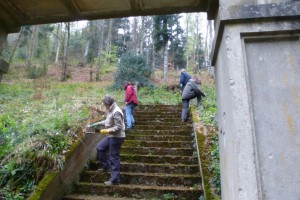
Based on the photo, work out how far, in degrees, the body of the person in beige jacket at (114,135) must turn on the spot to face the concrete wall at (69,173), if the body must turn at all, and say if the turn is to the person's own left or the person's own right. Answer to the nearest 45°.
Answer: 0° — they already face it

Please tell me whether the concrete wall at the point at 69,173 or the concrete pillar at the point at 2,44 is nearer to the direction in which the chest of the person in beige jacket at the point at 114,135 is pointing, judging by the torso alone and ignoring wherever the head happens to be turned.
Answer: the concrete wall

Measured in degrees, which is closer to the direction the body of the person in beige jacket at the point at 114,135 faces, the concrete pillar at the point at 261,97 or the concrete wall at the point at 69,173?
the concrete wall

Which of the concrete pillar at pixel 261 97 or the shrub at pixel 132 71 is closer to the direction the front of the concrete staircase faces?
the concrete pillar

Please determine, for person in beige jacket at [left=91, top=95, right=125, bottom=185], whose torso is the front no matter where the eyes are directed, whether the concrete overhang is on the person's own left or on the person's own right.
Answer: on the person's own left

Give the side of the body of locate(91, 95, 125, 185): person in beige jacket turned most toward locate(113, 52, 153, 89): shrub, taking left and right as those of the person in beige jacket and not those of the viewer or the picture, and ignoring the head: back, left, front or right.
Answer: right

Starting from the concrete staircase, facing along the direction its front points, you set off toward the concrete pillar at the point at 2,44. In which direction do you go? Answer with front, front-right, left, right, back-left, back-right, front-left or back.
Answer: front-right

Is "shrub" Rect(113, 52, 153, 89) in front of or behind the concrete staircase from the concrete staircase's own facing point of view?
behind

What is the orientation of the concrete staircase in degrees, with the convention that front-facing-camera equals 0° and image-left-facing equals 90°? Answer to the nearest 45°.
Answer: approximately 0°

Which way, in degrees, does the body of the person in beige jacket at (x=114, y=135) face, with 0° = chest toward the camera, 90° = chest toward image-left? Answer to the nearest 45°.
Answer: approximately 90°
